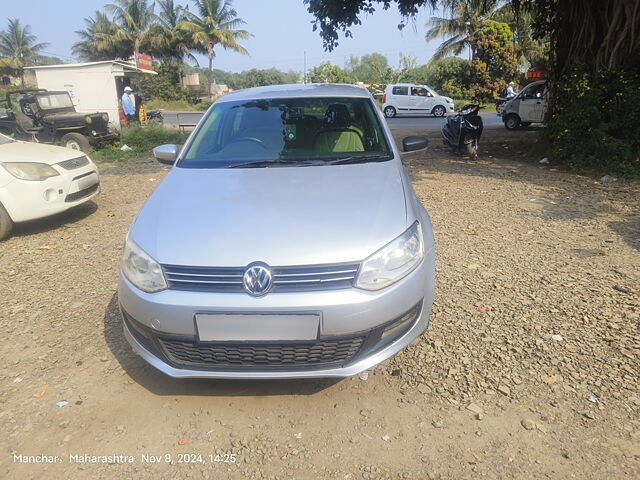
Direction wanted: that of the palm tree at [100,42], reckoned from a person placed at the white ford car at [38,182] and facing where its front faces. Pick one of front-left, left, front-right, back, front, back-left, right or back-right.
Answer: back-left

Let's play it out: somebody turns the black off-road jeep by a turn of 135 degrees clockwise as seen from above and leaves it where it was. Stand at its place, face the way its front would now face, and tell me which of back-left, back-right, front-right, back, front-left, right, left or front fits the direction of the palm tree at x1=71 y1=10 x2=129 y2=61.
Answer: right

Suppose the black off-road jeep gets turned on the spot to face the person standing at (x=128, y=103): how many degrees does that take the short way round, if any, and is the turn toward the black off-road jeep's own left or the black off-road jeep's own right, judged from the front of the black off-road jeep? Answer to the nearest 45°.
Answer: approximately 90° to the black off-road jeep's own left

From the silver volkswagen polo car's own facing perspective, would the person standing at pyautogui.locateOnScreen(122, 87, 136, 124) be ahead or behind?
behind

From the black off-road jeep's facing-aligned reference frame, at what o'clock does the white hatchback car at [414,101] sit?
The white hatchback car is roughly at 10 o'clock from the black off-road jeep.

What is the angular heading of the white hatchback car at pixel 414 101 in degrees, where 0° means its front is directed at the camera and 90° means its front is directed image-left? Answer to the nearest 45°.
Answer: approximately 270°

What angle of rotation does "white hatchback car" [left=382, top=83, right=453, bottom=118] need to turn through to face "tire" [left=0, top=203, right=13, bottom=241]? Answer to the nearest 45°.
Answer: approximately 90° to its right

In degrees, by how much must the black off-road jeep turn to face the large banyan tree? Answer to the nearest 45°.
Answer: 0° — it already faces it

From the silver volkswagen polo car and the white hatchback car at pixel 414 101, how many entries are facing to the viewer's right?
1

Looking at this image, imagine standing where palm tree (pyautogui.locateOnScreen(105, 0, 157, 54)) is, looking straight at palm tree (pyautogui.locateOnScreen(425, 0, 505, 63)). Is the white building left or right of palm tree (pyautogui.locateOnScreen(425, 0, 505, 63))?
right

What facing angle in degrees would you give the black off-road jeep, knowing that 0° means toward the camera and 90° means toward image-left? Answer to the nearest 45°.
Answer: approximately 315°

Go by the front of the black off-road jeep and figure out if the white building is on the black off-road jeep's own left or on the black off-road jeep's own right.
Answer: on the black off-road jeep's own left

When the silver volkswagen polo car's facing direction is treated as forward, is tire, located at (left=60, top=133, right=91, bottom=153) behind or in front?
behind

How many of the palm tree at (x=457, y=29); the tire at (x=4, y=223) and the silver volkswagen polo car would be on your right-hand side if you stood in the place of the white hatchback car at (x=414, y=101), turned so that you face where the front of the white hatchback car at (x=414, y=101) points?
2
